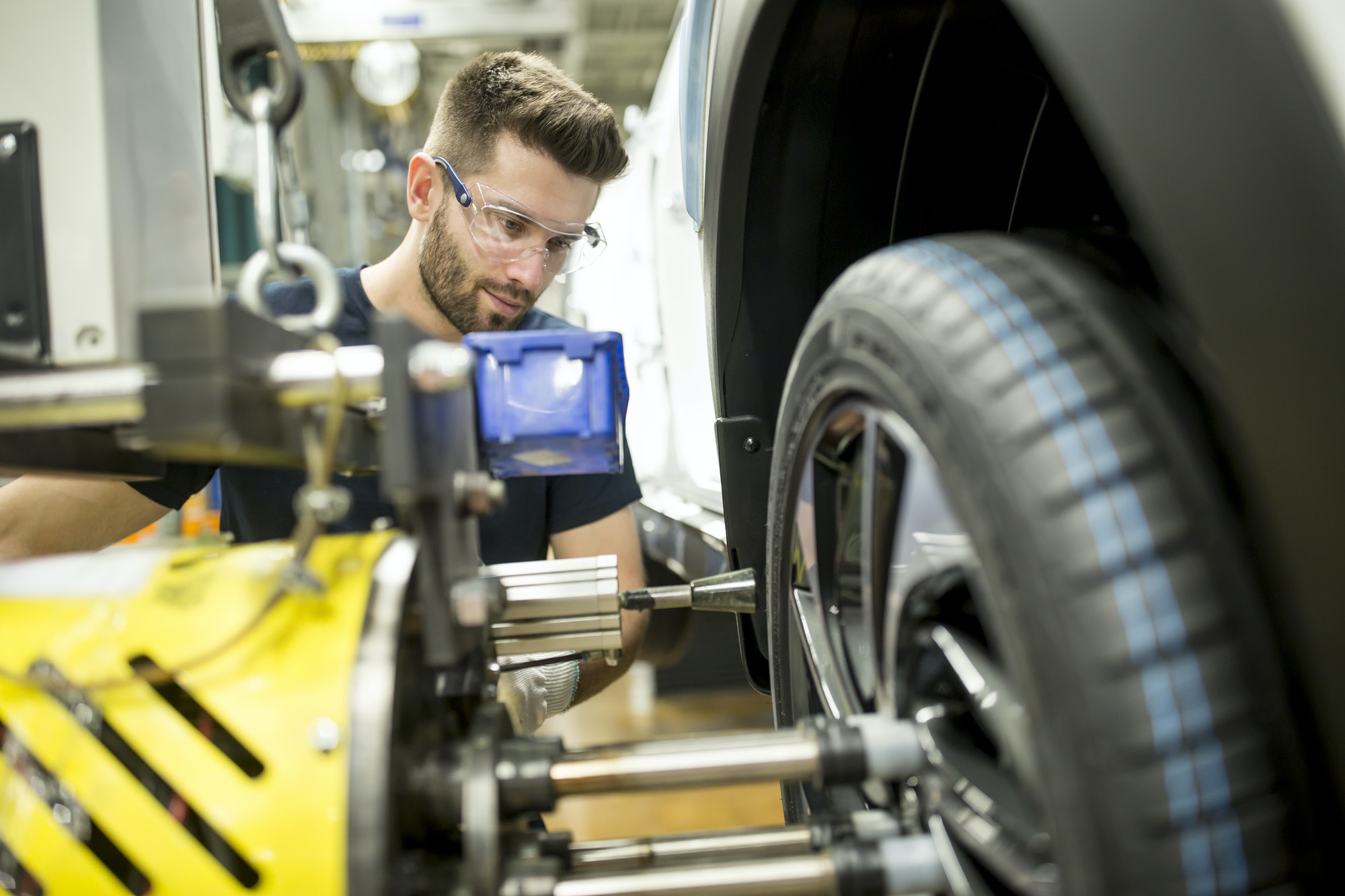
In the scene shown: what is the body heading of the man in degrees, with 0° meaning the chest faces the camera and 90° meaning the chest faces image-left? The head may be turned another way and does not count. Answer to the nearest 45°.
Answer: approximately 315°
